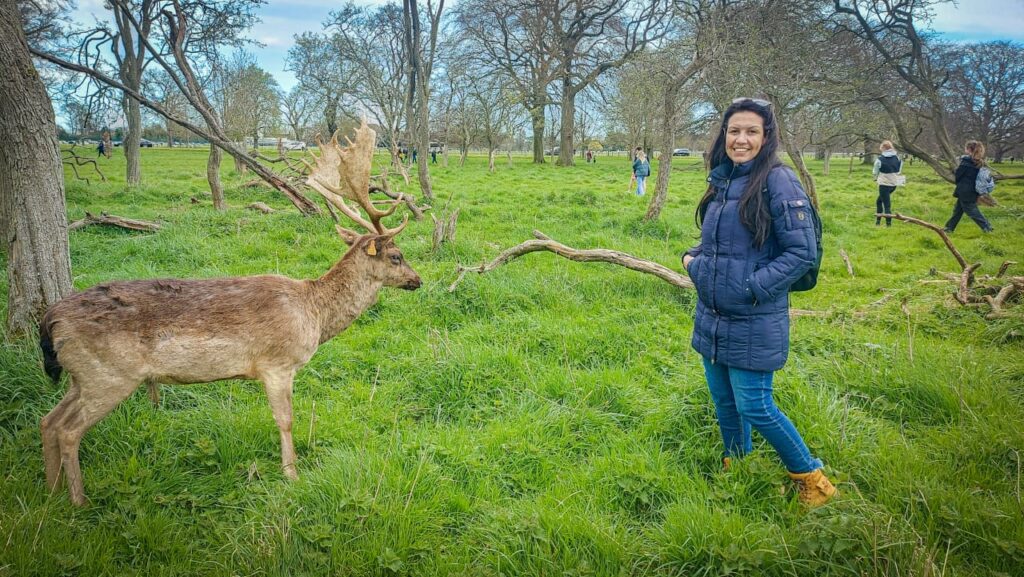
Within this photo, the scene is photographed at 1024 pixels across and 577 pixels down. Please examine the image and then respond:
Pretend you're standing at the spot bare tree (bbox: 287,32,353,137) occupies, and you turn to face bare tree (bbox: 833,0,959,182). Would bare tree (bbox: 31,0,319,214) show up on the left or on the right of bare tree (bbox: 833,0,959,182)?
right

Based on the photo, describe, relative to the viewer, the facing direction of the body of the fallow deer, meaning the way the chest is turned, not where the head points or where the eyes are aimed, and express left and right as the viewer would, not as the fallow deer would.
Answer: facing to the right of the viewer

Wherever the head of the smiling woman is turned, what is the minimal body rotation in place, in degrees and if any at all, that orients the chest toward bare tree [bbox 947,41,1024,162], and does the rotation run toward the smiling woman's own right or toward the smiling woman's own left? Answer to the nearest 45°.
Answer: approximately 135° to the smiling woman's own right

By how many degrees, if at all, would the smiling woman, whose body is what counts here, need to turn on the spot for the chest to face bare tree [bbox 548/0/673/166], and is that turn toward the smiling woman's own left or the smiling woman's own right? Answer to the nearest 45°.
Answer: approximately 135° to the smiling woman's own right

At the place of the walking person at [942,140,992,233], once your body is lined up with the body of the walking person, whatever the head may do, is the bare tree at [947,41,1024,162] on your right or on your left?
on your right

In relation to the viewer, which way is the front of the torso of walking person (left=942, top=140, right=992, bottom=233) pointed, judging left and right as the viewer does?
facing to the left of the viewer

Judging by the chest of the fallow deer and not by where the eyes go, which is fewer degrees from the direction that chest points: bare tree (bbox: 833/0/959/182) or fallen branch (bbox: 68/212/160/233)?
the bare tree

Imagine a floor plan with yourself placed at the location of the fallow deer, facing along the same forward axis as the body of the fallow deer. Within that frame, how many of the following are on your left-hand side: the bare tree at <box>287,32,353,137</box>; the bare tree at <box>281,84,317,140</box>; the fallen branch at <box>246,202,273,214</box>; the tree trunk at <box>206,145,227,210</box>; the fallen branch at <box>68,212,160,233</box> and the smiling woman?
5

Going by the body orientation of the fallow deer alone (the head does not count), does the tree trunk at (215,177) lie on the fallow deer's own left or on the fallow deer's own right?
on the fallow deer's own left

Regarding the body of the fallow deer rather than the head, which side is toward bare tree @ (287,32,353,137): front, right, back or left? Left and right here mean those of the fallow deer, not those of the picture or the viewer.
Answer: left

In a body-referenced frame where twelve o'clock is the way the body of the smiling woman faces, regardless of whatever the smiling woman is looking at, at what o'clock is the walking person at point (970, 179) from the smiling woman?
The walking person is roughly at 5 o'clock from the smiling woman.

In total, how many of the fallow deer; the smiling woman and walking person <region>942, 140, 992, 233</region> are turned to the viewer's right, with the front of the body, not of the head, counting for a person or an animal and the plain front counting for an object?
1

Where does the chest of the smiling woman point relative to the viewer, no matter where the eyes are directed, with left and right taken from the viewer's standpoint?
facing the viewer and to the left of the viewer

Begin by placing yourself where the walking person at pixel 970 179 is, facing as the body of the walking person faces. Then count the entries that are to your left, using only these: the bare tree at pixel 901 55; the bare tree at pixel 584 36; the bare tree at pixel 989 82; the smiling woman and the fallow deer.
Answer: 2
